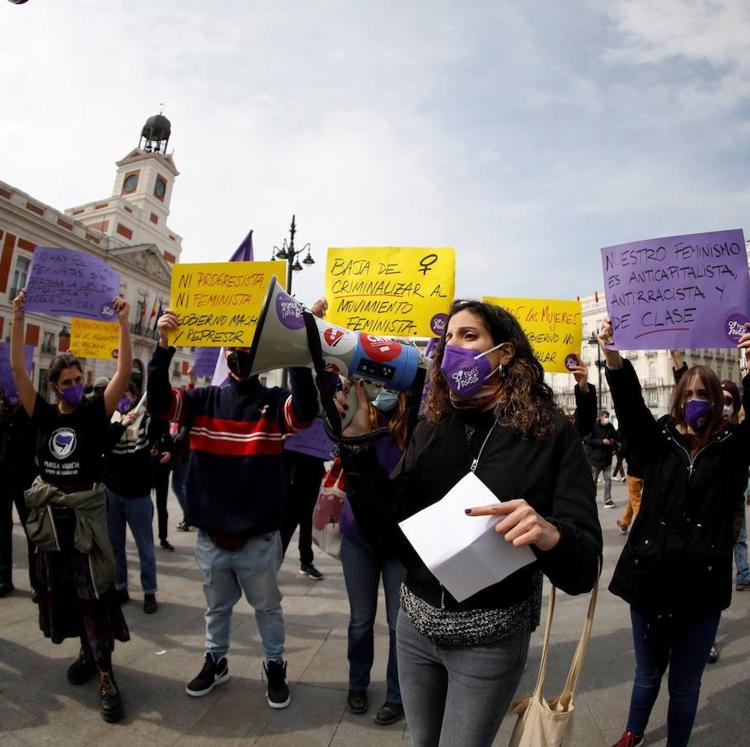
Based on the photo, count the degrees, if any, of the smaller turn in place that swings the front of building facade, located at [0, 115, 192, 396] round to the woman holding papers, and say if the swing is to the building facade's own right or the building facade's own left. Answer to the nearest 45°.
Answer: approximately 45° to the building facade's own right

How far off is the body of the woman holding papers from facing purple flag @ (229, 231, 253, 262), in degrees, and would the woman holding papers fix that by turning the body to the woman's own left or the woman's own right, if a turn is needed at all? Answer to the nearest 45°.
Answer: approximately 90° to the woman's own right

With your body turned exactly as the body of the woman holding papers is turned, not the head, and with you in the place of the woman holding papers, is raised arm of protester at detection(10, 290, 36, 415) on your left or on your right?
on your right

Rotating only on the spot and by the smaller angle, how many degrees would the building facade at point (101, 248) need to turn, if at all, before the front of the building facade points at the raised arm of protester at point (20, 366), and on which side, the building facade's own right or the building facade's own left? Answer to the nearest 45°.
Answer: approximately 45° to the building facade's own right

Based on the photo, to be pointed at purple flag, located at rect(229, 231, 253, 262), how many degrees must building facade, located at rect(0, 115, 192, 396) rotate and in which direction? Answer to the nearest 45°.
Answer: approximately 45° to its right

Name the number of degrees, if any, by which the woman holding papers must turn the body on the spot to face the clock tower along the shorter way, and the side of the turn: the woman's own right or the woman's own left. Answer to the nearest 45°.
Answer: approximately 90° to the woman's own right
